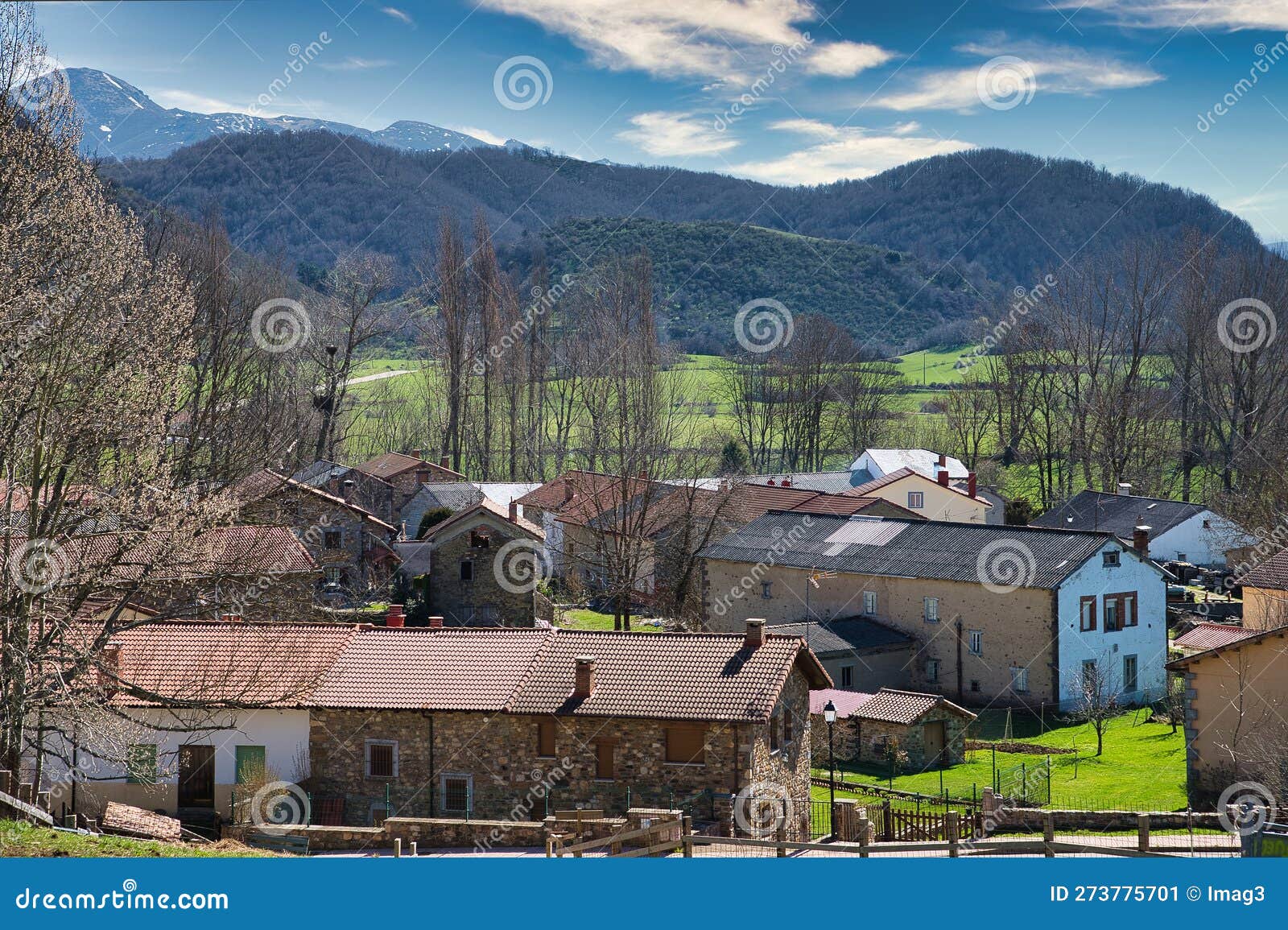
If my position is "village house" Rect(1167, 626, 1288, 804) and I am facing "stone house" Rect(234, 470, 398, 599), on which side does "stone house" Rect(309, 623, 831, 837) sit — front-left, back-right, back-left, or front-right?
front-left

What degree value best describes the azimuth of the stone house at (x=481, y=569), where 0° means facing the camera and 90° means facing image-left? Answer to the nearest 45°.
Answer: approximately 0°

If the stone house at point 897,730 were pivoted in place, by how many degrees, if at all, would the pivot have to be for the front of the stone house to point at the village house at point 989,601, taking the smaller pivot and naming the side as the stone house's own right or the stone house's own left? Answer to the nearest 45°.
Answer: approximately 135° to the stone house's own left

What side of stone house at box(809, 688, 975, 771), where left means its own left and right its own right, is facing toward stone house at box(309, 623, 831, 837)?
right

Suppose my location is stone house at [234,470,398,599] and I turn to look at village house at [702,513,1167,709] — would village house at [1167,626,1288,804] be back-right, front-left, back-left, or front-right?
front-right

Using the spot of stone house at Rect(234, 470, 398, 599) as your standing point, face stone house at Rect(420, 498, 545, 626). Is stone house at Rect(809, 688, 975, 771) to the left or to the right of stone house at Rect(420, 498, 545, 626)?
right
